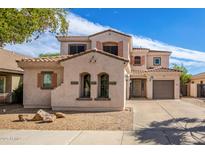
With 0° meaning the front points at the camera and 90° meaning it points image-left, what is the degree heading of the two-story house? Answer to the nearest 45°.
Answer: approximately 0°

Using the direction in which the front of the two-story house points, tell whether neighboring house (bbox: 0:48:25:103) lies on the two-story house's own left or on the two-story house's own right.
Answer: on the two-story house's own right

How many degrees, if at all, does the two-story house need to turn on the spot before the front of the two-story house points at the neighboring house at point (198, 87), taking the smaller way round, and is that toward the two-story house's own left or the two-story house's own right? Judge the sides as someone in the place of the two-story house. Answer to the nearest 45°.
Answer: approximately 135° to the two-story house's own left
